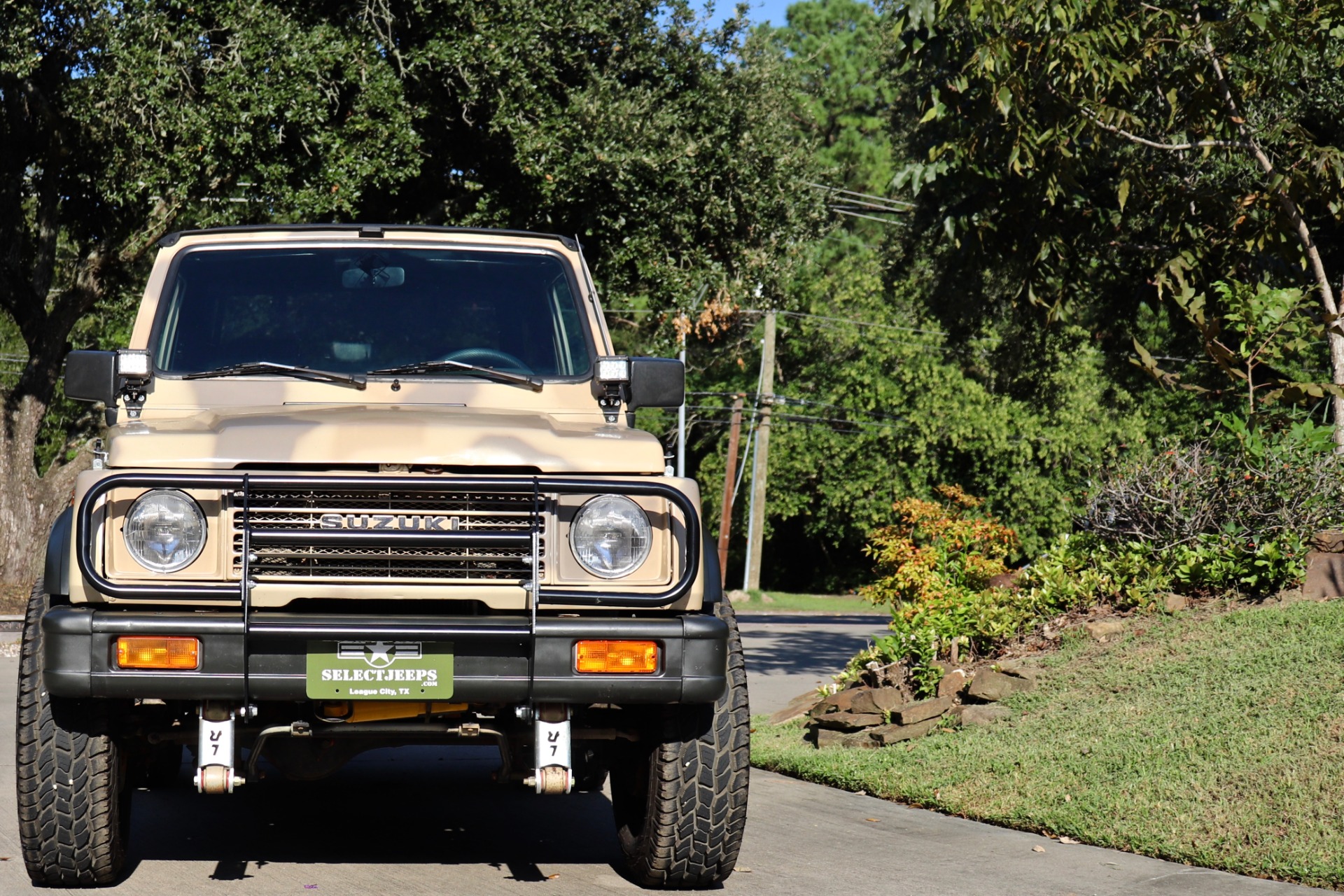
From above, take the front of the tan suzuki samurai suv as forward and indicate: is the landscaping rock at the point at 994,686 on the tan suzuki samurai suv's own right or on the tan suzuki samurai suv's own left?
on the tan suzuki samurai suv's own left

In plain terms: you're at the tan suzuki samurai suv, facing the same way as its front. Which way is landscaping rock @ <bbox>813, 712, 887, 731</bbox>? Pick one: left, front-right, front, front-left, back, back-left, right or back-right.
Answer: back-left

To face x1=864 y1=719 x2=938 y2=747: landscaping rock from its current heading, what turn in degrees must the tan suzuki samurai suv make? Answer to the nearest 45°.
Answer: approximately 135° to its left

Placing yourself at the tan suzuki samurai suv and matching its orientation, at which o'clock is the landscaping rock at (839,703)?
The landscaping rock is roughly at 7 o'clock from the tan suzuki samurai suv.

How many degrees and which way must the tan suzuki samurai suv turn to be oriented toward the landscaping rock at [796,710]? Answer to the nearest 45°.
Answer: approximately 135° to its left

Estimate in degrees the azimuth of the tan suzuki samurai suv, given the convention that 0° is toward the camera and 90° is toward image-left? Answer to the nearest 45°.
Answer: approximately 0°

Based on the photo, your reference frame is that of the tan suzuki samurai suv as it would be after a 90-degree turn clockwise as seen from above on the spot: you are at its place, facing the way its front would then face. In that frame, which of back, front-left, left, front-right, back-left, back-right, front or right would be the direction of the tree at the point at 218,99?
right

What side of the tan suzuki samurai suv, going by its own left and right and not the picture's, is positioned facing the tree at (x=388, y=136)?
back

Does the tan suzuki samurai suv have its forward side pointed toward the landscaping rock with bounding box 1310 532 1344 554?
no

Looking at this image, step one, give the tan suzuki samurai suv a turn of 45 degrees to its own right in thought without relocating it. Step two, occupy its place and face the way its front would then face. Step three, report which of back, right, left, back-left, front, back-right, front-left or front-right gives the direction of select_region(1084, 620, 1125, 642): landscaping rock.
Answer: back

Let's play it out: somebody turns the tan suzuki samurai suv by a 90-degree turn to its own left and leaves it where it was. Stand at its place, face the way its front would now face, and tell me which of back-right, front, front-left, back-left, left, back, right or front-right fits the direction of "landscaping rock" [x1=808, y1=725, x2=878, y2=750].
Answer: front-left

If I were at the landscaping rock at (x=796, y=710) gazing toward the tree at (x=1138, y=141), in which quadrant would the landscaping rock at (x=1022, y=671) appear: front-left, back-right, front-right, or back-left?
front-right

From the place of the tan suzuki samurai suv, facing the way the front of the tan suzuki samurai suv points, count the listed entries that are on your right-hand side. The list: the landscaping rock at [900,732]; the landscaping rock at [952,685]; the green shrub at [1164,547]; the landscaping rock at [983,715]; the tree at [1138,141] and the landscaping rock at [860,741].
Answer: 0

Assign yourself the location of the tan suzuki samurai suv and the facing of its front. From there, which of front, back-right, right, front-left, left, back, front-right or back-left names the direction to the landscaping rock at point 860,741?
back-left

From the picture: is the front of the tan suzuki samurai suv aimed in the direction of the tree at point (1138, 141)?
no
